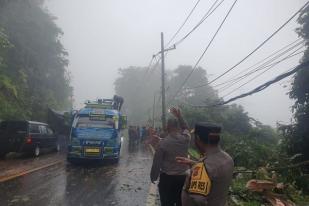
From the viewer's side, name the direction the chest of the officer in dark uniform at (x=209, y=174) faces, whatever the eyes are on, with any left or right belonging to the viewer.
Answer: facing away from the viewer and to the left of the viewer

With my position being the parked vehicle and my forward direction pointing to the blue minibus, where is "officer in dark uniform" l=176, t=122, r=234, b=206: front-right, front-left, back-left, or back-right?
front-right

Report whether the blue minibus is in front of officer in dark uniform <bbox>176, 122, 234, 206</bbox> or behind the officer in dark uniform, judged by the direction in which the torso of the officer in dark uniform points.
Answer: in front

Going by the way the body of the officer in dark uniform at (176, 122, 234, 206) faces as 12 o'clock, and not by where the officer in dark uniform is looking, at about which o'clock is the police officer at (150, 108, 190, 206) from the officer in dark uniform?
The police officer is roughly at 1 o'clock from the officer in dark uniform.

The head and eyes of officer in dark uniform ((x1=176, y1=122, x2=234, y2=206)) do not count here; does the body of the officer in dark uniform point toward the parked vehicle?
yes

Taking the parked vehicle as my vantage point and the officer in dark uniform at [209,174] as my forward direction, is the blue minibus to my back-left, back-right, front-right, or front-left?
front-left
